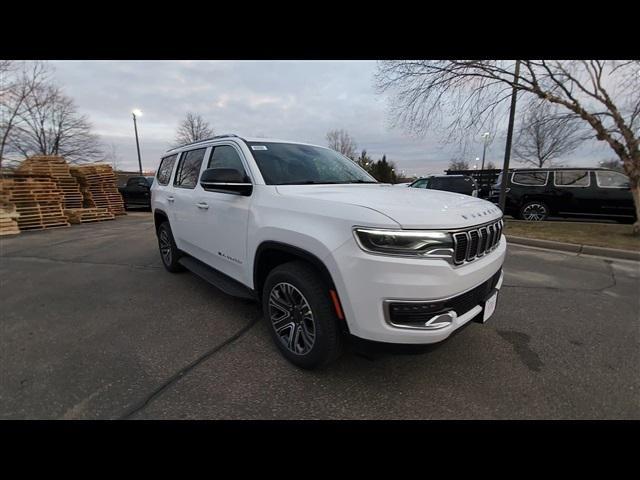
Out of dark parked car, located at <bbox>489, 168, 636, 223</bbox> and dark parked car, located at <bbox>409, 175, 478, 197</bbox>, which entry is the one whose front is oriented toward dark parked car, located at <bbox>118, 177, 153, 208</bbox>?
dark parked car, located at <bbox>409, 175, 478, 197</bbox>

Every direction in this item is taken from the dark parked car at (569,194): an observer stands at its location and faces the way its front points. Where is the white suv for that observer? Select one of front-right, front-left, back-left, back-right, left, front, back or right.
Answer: right

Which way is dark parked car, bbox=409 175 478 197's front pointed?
to the viewer's left

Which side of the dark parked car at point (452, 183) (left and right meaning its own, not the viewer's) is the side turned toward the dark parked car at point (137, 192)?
front

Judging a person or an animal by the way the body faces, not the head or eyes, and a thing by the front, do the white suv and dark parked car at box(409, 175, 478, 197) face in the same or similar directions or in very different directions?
very different directions

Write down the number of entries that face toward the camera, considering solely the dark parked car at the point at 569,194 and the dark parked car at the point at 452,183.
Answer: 0

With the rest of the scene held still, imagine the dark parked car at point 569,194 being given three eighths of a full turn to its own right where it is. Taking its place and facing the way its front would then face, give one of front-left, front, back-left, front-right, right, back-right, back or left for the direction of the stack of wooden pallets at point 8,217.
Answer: front

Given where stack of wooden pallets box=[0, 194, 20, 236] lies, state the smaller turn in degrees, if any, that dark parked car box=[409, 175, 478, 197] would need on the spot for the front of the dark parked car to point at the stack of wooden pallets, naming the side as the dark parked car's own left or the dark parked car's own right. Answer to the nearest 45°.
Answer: approximately 45° to the dark parked car's own left

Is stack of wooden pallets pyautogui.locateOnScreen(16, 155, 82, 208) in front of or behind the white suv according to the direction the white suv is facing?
behind

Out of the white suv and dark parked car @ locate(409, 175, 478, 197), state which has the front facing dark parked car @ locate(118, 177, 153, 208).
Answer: dark parked car @ locate(409, 175, 478, 197)

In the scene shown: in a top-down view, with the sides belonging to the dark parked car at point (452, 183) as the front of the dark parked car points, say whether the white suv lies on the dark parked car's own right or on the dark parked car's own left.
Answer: on the dark parked car's own left
